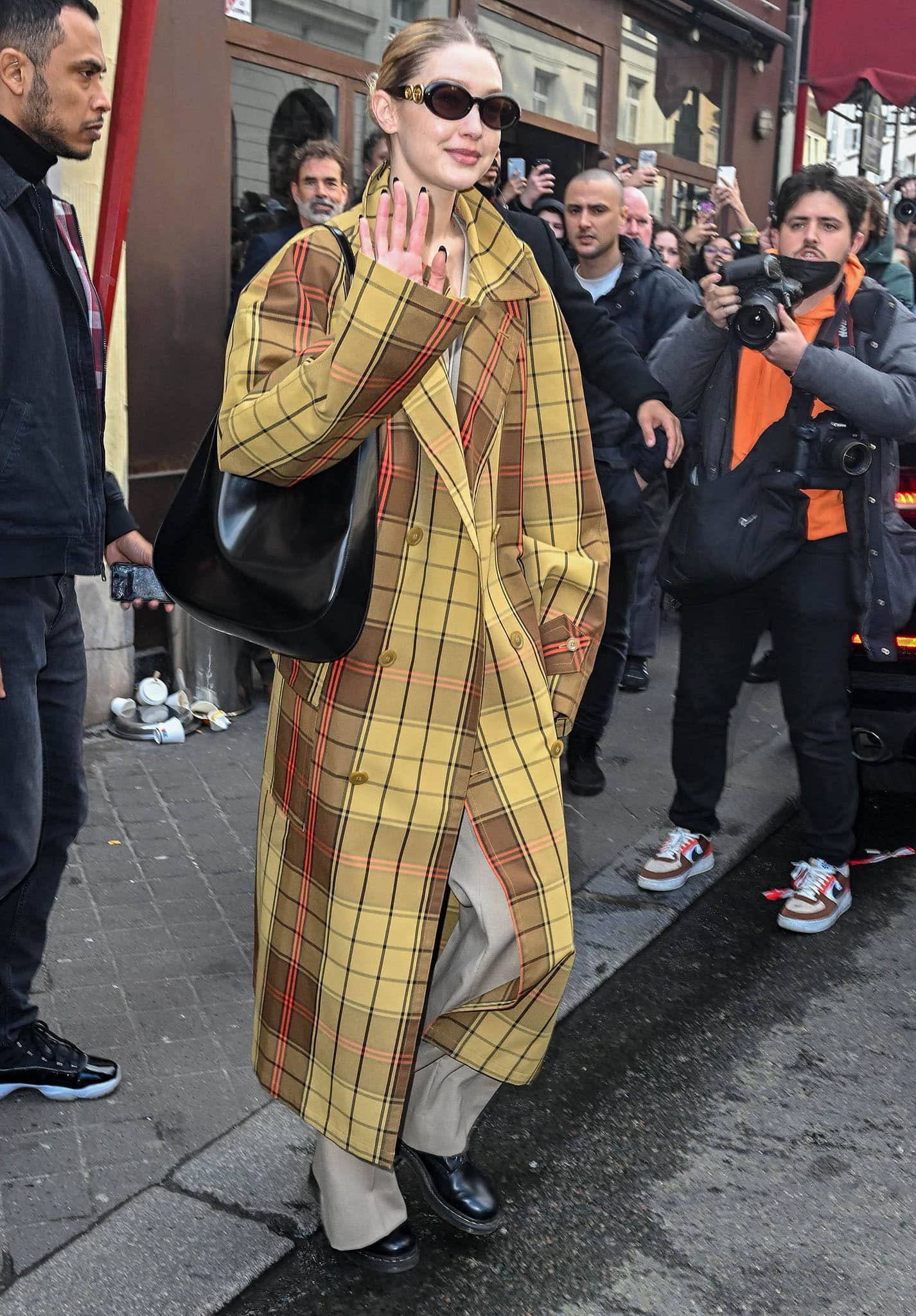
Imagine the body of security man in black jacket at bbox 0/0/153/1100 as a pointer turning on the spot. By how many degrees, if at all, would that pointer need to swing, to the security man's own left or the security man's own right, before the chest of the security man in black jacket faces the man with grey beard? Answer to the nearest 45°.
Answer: approximately 90° to the security man's own left

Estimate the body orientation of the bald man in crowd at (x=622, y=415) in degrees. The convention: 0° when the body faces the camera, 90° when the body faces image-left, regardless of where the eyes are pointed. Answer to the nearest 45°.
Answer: approximately 45°

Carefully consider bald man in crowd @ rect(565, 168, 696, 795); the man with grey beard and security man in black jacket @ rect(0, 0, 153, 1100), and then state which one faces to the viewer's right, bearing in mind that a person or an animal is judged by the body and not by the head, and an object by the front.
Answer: the security man in black jacket

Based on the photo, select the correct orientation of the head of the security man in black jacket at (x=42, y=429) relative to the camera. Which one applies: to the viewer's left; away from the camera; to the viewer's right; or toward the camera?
to the viewer's right

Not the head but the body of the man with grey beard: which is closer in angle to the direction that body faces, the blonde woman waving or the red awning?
the blonde woman waving

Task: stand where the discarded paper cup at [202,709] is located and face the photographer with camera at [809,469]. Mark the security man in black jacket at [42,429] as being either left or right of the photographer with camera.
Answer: right

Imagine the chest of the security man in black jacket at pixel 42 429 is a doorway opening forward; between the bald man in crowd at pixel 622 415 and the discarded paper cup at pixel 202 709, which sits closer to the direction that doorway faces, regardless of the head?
the bald man in crowd

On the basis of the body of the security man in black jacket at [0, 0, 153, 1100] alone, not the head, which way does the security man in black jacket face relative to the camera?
to the viewer's right
